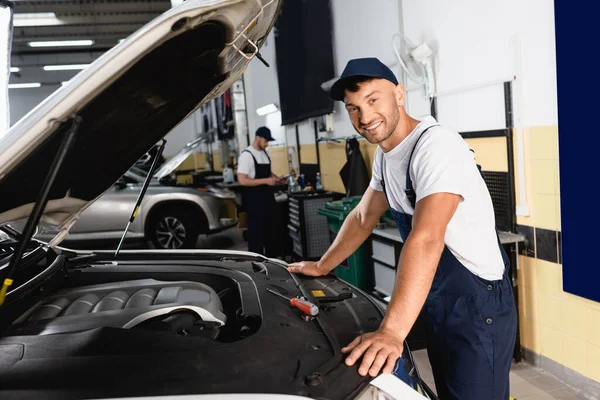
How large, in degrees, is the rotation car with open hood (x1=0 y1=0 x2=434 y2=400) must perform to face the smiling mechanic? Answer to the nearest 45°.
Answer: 0° — it already faces them

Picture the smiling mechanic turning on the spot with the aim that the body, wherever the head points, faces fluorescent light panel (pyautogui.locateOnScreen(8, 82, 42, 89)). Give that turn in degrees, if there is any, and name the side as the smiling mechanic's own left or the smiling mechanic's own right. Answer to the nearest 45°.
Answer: approximately 90° to the smiling mechanic's own right

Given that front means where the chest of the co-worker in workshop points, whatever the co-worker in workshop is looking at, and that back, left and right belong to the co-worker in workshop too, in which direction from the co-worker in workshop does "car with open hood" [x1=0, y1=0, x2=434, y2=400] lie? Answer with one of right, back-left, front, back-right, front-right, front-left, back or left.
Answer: front-right

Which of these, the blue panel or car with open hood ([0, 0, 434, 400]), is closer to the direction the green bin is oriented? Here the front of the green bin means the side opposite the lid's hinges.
the car with open hood

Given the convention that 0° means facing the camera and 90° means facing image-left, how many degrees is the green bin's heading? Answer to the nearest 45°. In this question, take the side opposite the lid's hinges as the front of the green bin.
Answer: approximately 45°

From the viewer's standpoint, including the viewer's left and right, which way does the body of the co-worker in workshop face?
facing the viewer and to the right of the viewer

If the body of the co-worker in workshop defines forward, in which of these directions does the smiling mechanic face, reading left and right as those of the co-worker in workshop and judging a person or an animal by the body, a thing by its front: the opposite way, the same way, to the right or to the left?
to the right

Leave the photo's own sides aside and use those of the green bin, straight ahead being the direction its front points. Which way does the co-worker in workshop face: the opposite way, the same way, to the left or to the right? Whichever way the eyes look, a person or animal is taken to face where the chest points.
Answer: to the left

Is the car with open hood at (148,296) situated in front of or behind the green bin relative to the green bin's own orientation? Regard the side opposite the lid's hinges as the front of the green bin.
in front

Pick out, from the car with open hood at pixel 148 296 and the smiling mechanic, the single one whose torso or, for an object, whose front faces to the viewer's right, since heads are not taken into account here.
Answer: the car with open hood

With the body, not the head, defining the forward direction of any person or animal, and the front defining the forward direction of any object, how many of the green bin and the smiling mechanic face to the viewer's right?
0
